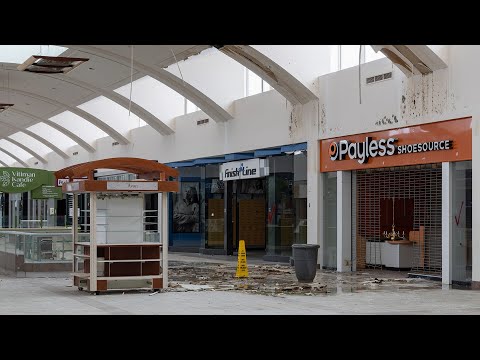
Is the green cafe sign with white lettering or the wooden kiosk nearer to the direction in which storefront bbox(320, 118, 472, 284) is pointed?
the wooden kiosk

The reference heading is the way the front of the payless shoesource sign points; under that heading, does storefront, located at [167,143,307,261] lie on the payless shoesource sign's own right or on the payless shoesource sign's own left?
on the payless shoesource sign's own right

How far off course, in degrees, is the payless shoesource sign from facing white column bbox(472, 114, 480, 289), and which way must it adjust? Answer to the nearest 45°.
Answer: approximately 90° to its left

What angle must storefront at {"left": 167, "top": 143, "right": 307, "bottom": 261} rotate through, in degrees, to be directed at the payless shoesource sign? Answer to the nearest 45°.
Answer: approximately 45° to its left

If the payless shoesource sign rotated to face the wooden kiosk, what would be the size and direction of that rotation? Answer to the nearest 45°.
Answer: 0° — it already faces it

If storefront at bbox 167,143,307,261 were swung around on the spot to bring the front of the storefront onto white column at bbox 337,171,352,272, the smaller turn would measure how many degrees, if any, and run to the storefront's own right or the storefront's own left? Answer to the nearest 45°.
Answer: approximately 45° to the storefront's own left

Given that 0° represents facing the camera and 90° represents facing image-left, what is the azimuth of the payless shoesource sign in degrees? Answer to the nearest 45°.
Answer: approximately 45°
